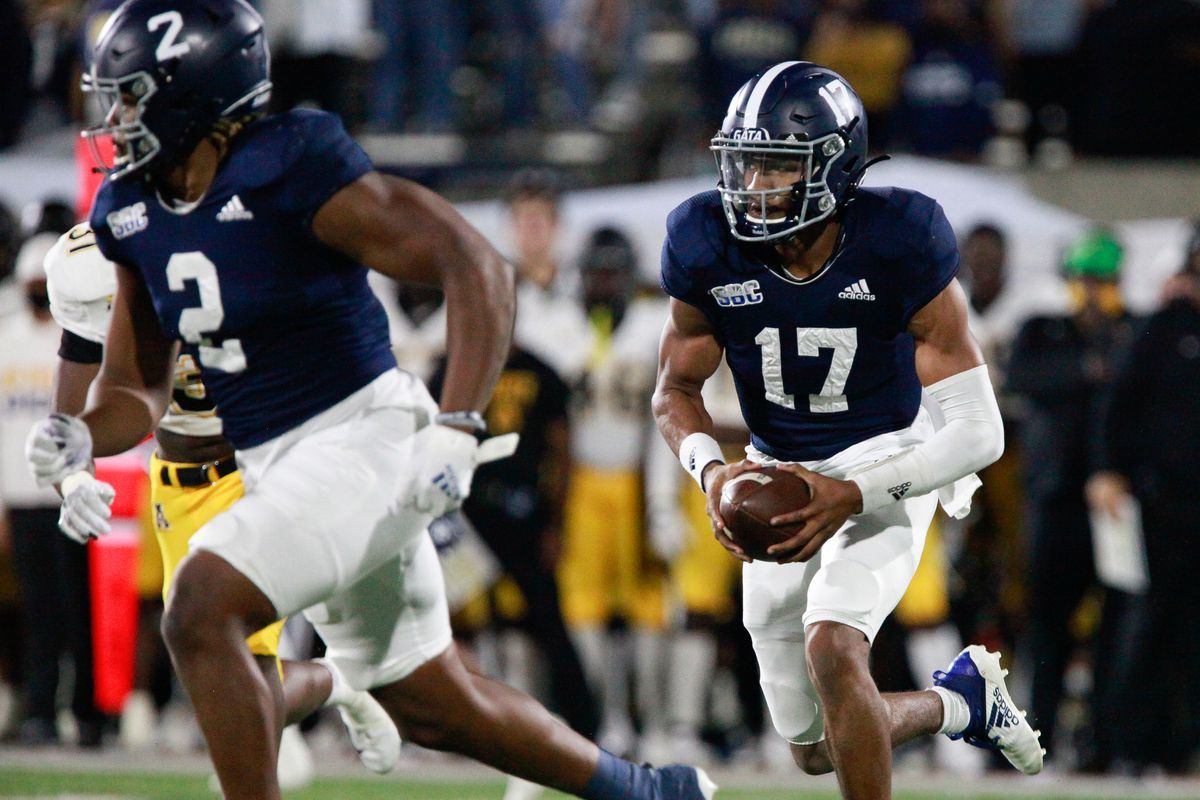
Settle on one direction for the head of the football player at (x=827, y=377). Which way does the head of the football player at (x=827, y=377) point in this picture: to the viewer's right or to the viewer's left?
to the viewer's left

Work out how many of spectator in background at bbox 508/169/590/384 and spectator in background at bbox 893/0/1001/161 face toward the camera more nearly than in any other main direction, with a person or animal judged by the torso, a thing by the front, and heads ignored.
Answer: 2

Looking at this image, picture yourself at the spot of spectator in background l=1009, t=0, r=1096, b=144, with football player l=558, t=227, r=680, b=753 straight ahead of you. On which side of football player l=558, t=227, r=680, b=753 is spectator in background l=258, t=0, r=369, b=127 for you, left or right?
right
